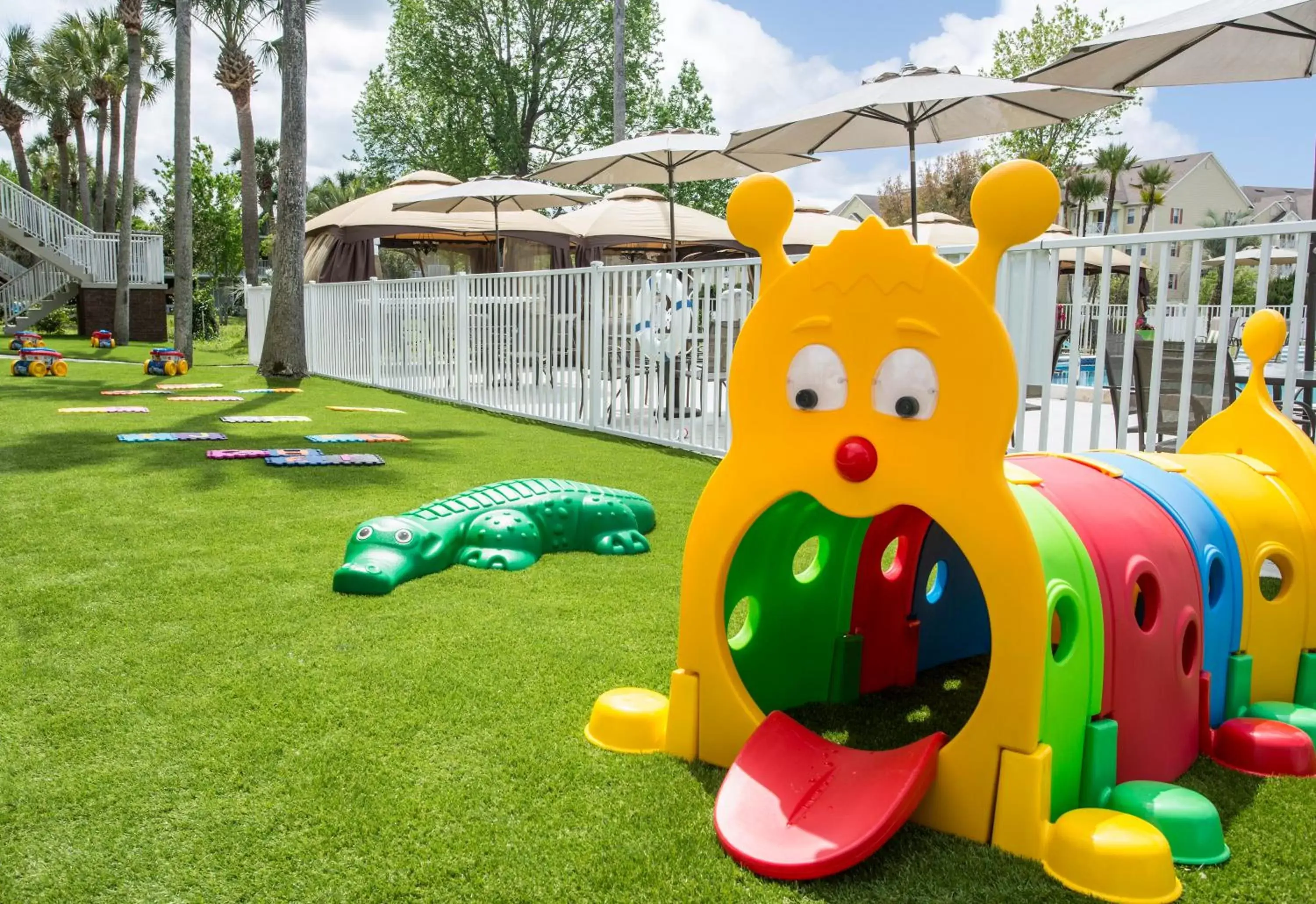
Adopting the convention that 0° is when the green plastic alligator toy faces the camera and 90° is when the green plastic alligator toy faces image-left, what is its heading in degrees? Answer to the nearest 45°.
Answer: approximately 45°

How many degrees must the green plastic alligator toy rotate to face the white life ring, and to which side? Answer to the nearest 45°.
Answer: approximately 135° to its right

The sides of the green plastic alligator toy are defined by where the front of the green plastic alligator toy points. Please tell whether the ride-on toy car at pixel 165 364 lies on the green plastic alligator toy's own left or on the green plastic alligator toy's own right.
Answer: on the green plastic alligator toy's own right

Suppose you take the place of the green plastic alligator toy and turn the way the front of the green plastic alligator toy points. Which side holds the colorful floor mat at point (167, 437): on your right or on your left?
on your right

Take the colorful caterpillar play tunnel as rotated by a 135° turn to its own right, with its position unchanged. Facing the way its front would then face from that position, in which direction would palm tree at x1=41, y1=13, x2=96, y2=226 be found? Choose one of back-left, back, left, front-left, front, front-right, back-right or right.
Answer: front-left

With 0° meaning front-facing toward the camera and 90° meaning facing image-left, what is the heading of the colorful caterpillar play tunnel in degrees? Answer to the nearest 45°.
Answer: approximately 45°

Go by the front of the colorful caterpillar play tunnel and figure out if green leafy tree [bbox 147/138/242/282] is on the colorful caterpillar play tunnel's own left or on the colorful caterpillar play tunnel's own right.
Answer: on the colorful caterpillar play tunnel's own right

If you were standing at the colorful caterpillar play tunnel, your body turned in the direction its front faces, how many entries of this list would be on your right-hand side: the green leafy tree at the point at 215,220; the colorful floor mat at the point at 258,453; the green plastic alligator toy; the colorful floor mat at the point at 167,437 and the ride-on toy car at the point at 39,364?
5
